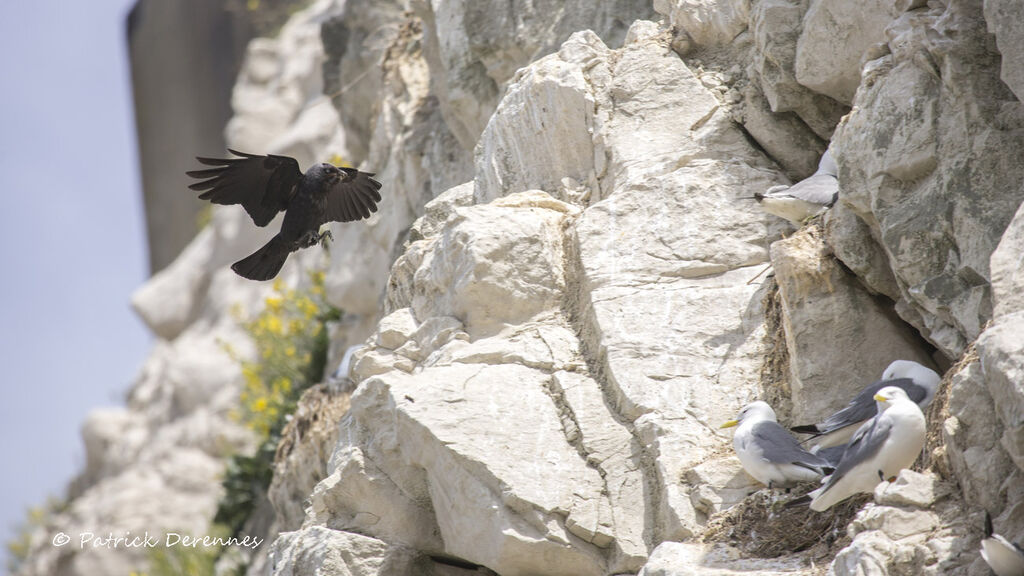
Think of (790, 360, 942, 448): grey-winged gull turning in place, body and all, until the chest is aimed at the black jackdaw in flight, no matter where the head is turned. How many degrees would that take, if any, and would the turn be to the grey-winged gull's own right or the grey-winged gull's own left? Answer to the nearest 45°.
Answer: approximately 180°

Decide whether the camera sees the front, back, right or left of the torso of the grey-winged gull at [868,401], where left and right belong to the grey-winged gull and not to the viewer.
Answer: right

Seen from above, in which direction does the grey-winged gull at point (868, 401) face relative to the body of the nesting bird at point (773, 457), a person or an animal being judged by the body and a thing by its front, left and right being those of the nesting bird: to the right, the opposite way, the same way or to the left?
the opposite way

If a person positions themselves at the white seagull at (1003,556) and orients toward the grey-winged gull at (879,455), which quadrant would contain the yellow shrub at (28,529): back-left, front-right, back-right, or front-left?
front-left

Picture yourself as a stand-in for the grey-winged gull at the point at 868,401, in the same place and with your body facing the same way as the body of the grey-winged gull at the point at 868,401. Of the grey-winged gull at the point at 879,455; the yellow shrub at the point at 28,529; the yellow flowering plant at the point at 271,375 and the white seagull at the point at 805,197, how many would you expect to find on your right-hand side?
1

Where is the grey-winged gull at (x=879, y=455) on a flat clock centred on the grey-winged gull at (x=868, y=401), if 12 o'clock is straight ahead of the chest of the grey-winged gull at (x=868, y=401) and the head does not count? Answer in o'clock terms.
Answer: the grey-winged gull at (x=879, y=455) is roughly at 3 o'clock from the grey-winged gull at (x=868, y=401).

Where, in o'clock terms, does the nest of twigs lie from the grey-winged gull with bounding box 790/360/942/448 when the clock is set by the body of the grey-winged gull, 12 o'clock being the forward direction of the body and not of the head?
The nest of twigs is roughly at 4 o'clock from the grey-winged gull.

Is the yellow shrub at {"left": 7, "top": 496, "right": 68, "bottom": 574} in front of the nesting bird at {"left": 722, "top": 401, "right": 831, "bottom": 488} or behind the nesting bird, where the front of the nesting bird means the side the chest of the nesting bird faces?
in front

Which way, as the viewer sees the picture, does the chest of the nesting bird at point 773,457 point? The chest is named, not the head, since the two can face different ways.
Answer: to the viewer's left

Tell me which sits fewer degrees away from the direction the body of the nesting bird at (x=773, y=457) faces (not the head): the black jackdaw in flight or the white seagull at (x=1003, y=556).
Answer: the black jackdaw in flight
